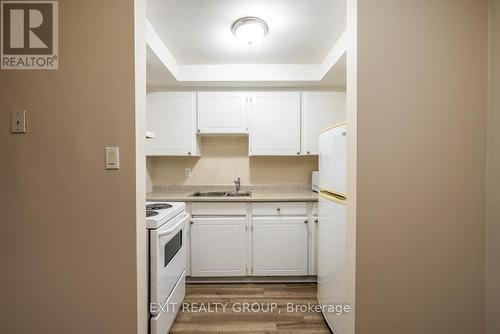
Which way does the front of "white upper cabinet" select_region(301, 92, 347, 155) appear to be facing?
toward the camera

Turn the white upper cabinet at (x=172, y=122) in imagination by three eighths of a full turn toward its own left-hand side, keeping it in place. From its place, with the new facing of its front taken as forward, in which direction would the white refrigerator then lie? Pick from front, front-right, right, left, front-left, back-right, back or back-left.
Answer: right

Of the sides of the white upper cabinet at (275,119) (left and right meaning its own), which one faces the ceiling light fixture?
front

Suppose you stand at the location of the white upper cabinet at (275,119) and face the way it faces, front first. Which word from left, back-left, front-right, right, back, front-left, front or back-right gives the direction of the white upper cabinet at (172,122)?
right

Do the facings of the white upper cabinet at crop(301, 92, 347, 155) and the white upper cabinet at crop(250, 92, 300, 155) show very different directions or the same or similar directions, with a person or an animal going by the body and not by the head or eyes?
same or similar directions

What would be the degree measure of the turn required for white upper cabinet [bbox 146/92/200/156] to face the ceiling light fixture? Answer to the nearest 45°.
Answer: approximately 45° to its left

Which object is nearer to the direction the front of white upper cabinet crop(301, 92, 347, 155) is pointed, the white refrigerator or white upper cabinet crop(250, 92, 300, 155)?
the white refrigerator

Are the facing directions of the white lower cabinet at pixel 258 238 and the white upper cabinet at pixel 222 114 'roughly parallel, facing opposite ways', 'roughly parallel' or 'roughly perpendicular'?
roughly parallel

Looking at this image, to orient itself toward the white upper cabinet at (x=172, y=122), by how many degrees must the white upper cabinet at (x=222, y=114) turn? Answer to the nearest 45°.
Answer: approximately 90° to its right

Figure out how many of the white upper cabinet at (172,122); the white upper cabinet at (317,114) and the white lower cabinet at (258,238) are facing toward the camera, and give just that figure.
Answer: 3

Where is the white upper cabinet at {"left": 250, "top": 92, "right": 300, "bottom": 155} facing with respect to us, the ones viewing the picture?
facing the viewer

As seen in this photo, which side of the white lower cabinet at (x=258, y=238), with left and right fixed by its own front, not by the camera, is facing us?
front
